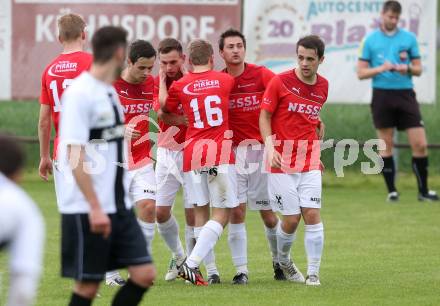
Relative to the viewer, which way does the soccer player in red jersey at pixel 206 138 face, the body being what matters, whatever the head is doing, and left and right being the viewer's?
facing away from the viewer

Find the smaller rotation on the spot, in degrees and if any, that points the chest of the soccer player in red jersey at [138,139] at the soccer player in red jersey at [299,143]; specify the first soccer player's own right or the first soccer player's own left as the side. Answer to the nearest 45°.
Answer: approximately 45° to the first soccer player's own left

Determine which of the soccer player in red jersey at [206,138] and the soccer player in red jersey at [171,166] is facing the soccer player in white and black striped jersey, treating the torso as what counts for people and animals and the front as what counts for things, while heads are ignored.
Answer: the soccer player in red jersey at [171,166]

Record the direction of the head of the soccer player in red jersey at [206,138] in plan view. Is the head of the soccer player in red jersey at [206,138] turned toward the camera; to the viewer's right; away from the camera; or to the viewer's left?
away from the camera

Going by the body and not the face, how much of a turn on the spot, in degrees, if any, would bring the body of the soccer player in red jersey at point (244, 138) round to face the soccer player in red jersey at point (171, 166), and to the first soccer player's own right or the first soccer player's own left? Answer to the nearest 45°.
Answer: approximately 90° to the first soccer player's own right

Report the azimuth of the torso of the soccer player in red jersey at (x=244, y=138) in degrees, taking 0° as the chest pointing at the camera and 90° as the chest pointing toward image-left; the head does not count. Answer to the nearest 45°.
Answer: approximately 0°

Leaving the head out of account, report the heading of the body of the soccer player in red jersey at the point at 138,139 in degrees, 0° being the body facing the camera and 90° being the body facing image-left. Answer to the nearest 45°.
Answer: approximately 315°

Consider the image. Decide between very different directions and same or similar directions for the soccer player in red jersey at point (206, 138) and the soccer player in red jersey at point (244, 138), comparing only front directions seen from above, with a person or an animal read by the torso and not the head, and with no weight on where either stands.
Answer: very different directions

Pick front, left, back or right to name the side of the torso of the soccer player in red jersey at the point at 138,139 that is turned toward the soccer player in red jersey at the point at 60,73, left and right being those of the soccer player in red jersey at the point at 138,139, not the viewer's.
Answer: right

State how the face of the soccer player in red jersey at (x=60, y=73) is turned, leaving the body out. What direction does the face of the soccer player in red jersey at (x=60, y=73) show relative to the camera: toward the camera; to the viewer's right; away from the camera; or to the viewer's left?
away from the camera

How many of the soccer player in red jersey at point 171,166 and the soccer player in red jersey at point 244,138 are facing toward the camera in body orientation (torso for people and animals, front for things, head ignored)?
2
